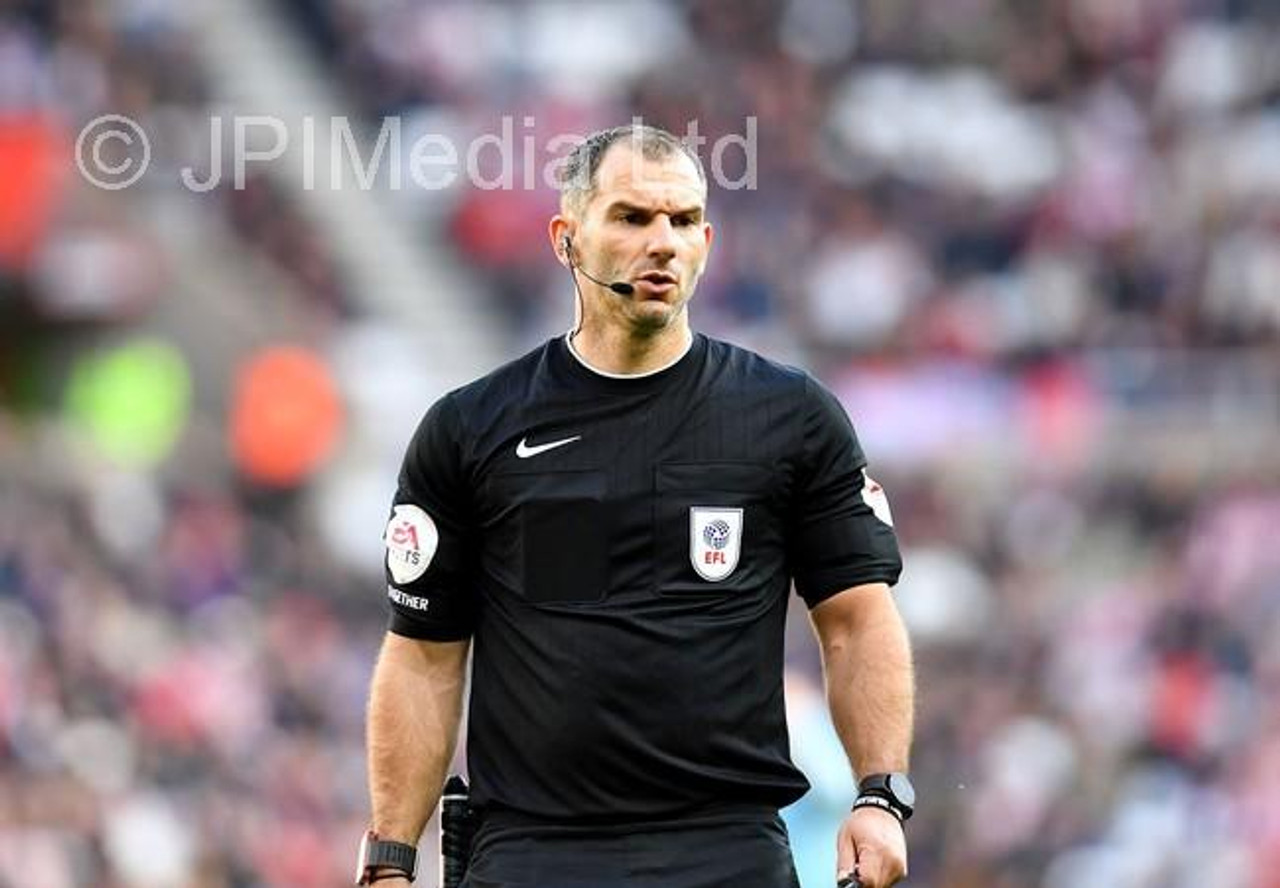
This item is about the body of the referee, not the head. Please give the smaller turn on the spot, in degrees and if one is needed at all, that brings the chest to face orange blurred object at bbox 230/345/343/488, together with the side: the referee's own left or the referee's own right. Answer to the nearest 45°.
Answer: approximately 180°

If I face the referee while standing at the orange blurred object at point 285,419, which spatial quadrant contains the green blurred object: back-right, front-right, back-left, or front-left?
back-right

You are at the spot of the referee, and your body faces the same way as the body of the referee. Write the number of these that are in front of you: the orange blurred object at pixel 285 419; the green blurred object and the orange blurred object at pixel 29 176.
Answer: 0

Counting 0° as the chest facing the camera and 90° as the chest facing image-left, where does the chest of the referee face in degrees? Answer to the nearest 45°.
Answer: approximately 0°

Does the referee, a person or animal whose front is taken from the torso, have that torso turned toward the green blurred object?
no

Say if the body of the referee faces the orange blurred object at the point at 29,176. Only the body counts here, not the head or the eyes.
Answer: no
